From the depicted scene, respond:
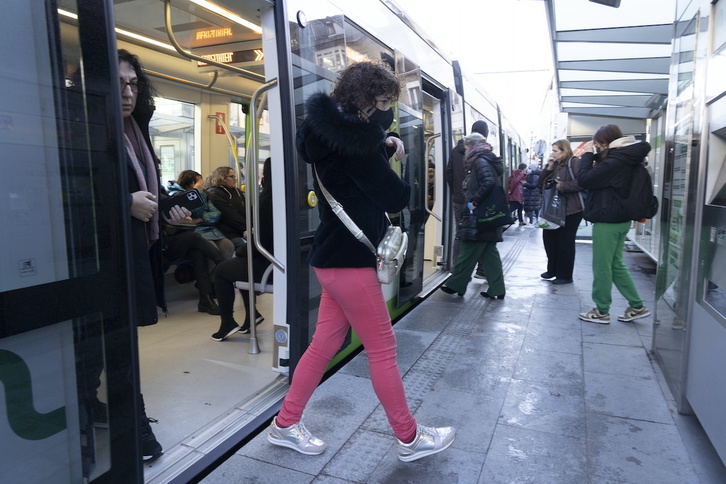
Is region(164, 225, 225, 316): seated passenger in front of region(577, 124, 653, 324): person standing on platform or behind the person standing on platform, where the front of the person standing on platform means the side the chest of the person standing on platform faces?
in front

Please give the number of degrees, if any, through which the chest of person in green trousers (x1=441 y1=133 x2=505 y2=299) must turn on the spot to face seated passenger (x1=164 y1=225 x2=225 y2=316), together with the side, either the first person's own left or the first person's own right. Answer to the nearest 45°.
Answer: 0° — they already face them

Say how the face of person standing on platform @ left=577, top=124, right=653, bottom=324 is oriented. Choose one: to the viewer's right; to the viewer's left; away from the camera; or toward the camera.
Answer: to the viewer's left

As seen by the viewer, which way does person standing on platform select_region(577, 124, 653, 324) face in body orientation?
to the viewer's left

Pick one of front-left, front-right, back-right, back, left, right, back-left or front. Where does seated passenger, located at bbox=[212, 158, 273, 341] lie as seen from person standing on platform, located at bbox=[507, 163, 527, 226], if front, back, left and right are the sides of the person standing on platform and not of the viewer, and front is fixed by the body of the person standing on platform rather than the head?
right

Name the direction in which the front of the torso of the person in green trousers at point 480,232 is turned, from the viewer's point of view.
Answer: to the viewer's left

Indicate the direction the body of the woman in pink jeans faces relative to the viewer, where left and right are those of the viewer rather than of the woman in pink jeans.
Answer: facing to the right of the viewer
